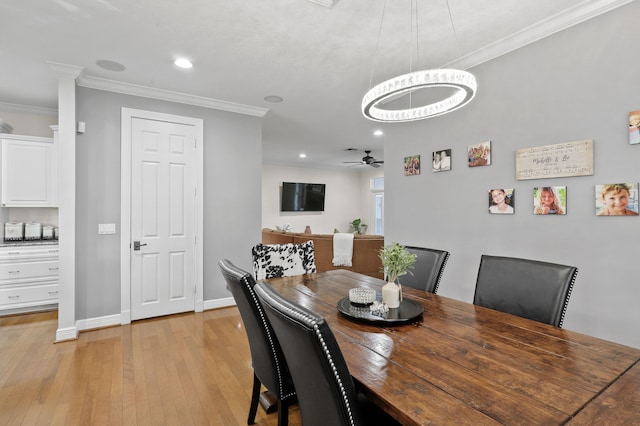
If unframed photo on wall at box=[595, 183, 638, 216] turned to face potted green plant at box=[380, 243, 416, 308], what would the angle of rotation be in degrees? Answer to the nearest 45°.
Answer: approximately 45° to its right

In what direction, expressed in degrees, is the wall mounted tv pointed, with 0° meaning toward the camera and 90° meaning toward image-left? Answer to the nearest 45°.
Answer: approximately 0°

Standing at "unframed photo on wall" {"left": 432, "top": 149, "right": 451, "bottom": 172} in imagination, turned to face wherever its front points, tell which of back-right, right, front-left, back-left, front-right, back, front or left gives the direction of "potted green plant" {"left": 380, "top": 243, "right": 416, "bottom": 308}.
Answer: front-left

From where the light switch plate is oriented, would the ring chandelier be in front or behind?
in front

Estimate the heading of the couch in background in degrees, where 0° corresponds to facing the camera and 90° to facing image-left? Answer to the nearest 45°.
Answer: approximately 180°

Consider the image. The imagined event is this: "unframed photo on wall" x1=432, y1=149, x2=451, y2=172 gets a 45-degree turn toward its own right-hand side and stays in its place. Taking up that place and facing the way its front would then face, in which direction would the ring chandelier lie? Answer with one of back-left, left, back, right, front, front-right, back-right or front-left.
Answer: left

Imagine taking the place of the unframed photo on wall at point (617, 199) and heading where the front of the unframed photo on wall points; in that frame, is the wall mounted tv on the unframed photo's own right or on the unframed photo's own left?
on the unframed photo's own right

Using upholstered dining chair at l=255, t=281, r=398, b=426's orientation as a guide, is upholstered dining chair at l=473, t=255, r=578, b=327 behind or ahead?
ahead

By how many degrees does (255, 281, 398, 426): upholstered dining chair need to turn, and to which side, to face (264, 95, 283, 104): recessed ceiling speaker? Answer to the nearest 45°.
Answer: approximately 45° to its left

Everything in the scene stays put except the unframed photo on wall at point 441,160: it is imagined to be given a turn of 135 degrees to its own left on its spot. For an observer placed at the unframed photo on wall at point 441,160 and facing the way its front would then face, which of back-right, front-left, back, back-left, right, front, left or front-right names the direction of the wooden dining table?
right

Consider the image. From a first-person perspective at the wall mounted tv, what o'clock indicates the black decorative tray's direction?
The black decorative tray is roughly at 12 o'clock from the wall mounted tv.
